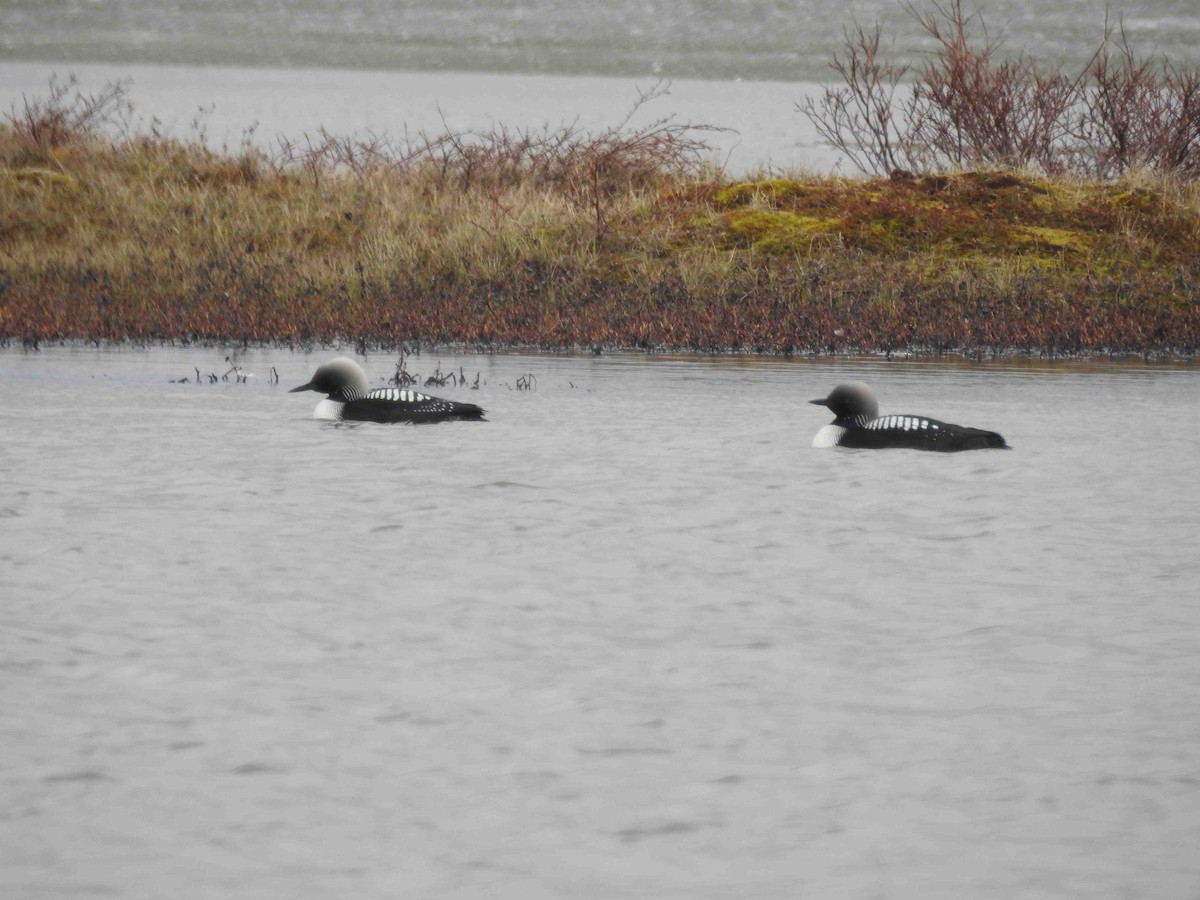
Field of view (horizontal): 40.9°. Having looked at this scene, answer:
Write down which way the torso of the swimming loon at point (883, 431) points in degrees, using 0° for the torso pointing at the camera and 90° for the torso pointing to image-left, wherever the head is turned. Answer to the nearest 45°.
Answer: approximately 90°
